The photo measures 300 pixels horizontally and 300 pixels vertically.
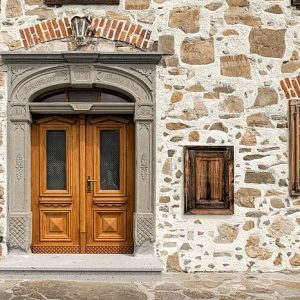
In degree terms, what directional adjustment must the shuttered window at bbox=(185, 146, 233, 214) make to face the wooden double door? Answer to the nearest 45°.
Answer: approximately 90° to its right

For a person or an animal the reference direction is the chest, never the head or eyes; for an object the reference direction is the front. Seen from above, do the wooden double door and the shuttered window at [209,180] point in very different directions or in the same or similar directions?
same or similar directions

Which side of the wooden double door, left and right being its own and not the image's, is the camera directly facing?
front

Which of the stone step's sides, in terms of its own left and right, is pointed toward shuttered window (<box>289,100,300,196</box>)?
left

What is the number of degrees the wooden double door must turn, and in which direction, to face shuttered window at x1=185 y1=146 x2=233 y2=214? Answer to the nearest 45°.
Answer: approximately 90° to its left

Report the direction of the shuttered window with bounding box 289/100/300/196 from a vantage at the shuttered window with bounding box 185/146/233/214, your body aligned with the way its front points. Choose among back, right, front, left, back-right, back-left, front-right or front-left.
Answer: left

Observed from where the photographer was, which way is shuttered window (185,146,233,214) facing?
facing the viewer

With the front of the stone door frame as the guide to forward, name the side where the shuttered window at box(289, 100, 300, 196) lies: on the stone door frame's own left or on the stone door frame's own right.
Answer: on the stone door frame's own left

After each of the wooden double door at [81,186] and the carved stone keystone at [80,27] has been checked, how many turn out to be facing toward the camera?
2

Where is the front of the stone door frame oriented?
toward the camera
